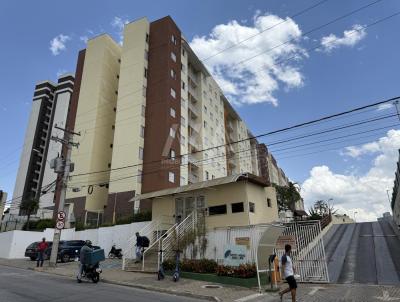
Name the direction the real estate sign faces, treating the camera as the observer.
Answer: facing the viewer

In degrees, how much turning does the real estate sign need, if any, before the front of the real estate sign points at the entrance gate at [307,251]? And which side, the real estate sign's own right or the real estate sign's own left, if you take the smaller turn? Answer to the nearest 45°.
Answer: approximately 90° to the real estate sign's own left

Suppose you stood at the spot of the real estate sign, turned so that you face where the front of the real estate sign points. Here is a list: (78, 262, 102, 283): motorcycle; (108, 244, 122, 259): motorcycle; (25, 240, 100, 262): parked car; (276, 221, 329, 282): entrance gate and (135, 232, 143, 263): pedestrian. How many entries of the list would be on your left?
1

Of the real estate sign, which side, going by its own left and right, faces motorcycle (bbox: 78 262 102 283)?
right

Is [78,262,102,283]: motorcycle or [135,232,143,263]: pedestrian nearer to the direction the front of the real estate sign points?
the motorcycle

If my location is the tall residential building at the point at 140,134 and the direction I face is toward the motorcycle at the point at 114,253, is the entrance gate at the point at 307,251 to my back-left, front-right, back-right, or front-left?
front-left
